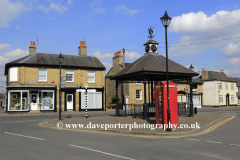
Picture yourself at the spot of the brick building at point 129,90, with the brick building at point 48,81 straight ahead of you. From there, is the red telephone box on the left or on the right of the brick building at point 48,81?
left

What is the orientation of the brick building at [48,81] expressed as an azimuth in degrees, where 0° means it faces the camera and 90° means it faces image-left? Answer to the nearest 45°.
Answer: approximately 0°

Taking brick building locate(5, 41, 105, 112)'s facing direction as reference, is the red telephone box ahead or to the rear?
ahead

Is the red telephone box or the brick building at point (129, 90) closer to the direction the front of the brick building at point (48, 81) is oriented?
the red telephone box

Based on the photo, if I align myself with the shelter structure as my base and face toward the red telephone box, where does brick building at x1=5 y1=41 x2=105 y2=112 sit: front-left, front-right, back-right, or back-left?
back-right

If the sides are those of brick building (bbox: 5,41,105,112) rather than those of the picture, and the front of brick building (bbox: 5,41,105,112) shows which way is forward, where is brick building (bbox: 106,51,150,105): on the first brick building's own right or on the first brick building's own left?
on the first brick building's own left
